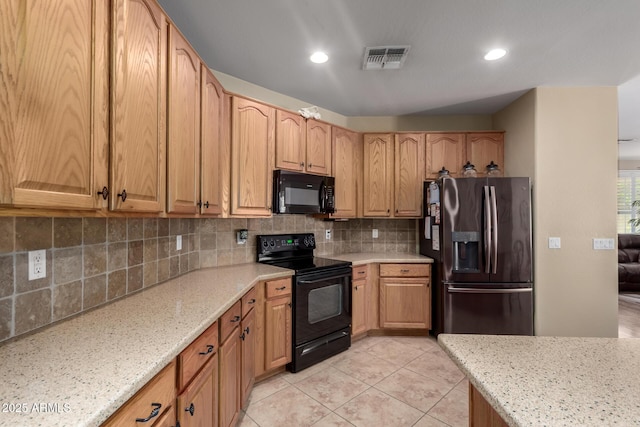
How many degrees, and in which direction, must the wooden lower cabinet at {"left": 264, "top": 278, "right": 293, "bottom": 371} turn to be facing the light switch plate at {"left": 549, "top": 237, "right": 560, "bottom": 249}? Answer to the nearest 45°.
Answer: approximately 45° to its left

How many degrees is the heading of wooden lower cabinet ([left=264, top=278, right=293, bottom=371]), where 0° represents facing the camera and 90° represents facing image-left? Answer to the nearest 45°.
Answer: approximately 315°

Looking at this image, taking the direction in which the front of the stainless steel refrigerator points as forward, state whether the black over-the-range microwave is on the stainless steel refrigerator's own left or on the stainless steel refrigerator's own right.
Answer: on the stainless steel refrigerator's own right

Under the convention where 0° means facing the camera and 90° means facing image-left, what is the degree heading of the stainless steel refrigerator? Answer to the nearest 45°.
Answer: approximately 0°

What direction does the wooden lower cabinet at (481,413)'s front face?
to the viewer's left

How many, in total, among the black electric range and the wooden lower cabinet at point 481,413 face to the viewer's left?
1

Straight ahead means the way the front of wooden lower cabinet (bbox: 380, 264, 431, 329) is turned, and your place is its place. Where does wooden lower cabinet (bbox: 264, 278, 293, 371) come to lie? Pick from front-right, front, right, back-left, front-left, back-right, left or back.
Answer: front-right

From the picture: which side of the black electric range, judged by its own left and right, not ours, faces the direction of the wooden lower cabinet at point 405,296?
left

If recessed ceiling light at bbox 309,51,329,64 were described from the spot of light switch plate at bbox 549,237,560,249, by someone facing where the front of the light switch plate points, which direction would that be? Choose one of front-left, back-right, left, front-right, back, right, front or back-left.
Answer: front-right
